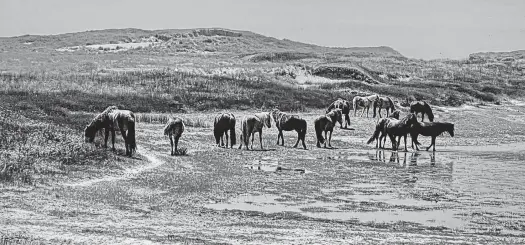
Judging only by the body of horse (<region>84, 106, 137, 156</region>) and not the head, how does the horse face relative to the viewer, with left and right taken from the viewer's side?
facing away from the viewer and to the left of the viewer

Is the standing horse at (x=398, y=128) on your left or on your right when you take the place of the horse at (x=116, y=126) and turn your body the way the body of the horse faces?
on your right

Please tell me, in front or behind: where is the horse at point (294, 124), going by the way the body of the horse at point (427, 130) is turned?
behind

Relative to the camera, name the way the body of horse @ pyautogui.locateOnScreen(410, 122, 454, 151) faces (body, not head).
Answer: to the viewer's right

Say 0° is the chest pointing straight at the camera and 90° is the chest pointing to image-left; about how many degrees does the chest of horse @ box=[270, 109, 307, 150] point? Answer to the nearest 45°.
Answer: approximately 135°
